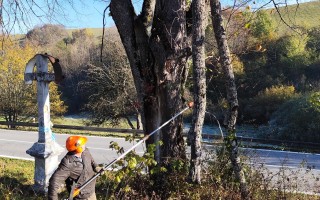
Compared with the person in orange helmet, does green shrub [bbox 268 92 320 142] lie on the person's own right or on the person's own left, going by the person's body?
on the person's own left

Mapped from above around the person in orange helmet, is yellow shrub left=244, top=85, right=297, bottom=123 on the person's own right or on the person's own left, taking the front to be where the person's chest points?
on the person's own left

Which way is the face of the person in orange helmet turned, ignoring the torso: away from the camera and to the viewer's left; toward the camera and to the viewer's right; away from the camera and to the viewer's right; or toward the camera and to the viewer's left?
away from the camera and to the viewer's right

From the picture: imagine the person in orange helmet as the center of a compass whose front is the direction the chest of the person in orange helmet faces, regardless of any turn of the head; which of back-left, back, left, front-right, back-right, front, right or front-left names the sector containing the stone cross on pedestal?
back-left

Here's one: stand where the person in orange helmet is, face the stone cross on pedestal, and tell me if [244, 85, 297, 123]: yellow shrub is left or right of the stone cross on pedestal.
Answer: right
